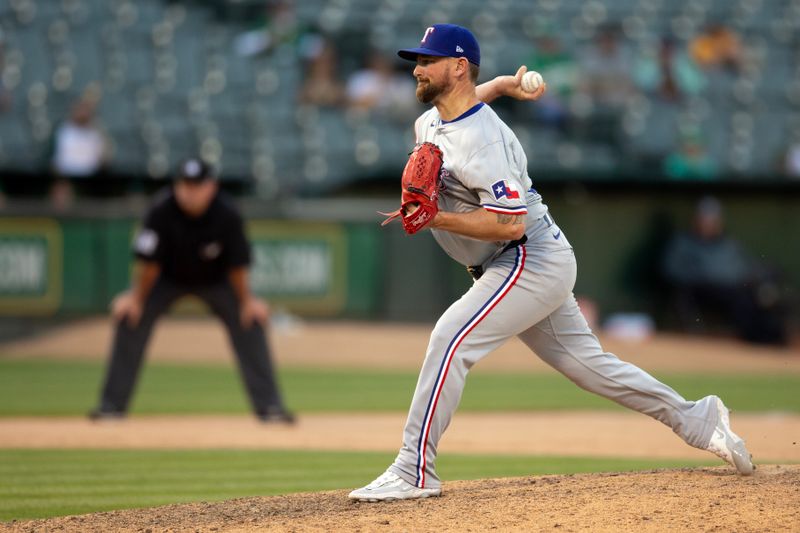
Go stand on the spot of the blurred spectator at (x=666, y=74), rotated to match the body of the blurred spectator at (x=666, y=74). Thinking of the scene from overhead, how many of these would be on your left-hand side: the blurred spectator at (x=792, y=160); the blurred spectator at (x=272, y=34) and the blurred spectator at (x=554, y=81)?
1

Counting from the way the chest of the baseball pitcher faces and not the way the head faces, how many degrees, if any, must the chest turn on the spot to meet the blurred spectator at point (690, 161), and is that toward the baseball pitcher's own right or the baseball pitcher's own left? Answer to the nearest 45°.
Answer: approximately 90° to the baseball pitcher's own right

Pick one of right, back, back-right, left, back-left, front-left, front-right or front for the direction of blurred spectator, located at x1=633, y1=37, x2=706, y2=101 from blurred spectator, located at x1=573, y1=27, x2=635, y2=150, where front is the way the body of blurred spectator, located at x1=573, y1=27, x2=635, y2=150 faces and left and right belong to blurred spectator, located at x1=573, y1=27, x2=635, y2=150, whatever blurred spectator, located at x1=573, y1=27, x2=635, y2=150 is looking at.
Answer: back-left

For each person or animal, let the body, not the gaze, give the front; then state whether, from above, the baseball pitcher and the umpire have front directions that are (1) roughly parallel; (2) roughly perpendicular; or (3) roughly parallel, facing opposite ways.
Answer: roughly perpendicular

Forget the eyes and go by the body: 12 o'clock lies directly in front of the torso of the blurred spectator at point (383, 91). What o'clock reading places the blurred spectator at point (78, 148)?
the blurred spectator at point (78, 148) is roughly at 2 o'clock from the blurred spectator at point (383, 91).

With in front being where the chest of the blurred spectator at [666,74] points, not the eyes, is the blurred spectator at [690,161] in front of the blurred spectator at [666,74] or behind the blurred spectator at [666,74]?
in front

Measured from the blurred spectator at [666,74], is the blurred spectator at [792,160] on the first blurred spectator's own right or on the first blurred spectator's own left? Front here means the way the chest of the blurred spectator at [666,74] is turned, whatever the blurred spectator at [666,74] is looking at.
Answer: on the first blurred spectator's own left

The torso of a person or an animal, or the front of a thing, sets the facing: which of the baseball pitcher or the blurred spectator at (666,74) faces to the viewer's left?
the baseball pitcher

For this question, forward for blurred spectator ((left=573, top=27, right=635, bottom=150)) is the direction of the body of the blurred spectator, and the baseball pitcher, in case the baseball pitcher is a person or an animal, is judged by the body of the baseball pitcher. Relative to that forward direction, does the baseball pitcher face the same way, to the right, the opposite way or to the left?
to the right

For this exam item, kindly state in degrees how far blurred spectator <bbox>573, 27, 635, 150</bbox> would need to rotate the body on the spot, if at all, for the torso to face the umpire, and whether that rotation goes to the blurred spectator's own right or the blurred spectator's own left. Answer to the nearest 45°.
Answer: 0° — they already face them

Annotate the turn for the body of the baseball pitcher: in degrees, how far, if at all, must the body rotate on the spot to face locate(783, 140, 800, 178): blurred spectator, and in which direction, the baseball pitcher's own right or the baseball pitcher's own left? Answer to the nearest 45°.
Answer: approximately 90° to the baseball pitcher's own right

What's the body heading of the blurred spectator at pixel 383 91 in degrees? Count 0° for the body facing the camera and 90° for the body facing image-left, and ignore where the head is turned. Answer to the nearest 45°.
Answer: approximately 0°

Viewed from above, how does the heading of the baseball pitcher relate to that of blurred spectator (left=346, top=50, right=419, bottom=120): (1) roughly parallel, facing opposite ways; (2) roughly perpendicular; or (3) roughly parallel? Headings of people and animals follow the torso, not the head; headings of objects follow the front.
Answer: roughly perpendicular

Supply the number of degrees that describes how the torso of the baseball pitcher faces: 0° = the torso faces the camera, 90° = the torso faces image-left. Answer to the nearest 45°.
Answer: approximately 90°

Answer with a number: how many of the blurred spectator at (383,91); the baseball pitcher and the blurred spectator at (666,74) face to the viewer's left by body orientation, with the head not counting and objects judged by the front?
1

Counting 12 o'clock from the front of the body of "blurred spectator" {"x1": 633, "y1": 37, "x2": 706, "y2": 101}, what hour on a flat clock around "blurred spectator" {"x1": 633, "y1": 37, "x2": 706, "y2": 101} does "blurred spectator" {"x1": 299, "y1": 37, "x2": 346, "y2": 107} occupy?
"blurred spectator" {"x1": 299, "y1": 37, "x2": 346, "y2": 107} is roughly at 2 o'clock from "blurred spectator" {"x1": 633, "y1": 37, "x2": 706, "y2": 101}.
